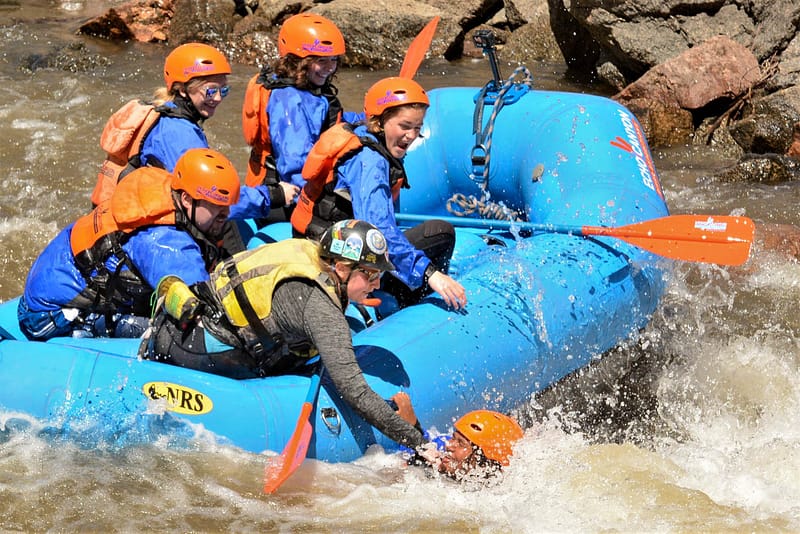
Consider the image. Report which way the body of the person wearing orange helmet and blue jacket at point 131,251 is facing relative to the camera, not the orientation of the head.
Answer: to the viewer's right

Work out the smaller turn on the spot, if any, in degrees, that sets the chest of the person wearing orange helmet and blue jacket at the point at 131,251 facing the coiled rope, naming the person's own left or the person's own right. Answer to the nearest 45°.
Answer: approximately 45° to the person's own left

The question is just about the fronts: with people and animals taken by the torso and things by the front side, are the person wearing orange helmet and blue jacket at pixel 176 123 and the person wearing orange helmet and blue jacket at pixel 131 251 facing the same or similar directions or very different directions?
same or similar directions

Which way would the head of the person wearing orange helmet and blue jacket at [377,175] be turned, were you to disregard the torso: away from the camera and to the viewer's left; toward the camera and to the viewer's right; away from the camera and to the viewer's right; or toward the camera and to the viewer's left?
toward the camera and to the viewer's right

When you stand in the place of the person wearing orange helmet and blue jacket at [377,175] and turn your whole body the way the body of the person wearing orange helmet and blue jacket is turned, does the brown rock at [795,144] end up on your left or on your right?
on your left

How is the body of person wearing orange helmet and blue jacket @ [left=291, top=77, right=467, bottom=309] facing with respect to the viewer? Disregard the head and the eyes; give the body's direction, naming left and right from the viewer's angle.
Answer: facing to the right of the viewer

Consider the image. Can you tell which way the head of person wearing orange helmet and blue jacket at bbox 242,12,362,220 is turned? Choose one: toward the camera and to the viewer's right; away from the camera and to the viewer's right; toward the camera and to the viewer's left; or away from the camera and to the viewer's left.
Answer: toward the camera and to the viewer's right

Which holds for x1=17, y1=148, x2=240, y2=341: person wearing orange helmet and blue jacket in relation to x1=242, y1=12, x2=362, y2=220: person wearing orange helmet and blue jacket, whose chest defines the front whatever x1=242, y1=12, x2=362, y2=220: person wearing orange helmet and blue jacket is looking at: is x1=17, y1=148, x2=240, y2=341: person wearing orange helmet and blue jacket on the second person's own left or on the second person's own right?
on the second person's own right

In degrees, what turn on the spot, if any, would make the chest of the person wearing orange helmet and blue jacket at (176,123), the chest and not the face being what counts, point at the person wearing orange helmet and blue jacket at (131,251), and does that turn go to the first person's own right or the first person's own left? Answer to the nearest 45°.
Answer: approximately 90° to the first person's own right

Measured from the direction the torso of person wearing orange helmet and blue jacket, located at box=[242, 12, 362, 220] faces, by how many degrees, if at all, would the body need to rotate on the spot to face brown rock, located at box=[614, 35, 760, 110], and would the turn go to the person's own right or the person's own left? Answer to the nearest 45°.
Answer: approximately 45° to the person's own left

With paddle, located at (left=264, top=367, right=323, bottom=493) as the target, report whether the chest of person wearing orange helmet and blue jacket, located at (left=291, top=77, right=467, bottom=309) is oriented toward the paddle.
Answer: no

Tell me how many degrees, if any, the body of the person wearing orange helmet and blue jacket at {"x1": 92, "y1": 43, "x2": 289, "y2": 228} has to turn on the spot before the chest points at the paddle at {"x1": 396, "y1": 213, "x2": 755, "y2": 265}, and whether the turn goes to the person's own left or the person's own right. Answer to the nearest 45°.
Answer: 0° — they already face it

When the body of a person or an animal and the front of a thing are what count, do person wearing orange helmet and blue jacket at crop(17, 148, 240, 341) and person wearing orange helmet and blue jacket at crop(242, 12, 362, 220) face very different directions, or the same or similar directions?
same or similar directions

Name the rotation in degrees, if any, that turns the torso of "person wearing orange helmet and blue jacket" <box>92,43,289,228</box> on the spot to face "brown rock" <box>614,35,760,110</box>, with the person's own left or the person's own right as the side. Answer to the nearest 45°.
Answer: approximately 45° to the person's own left

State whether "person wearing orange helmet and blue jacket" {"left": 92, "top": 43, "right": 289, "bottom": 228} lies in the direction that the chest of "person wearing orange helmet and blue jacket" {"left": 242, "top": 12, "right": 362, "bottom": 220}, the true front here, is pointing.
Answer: no

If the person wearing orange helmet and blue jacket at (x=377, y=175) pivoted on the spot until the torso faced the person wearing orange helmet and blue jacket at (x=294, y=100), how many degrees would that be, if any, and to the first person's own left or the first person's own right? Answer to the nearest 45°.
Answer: approximately 135° to the first person's own left

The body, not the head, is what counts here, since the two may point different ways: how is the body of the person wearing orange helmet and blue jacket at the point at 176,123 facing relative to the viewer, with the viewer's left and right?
facing to the right of the viewer
